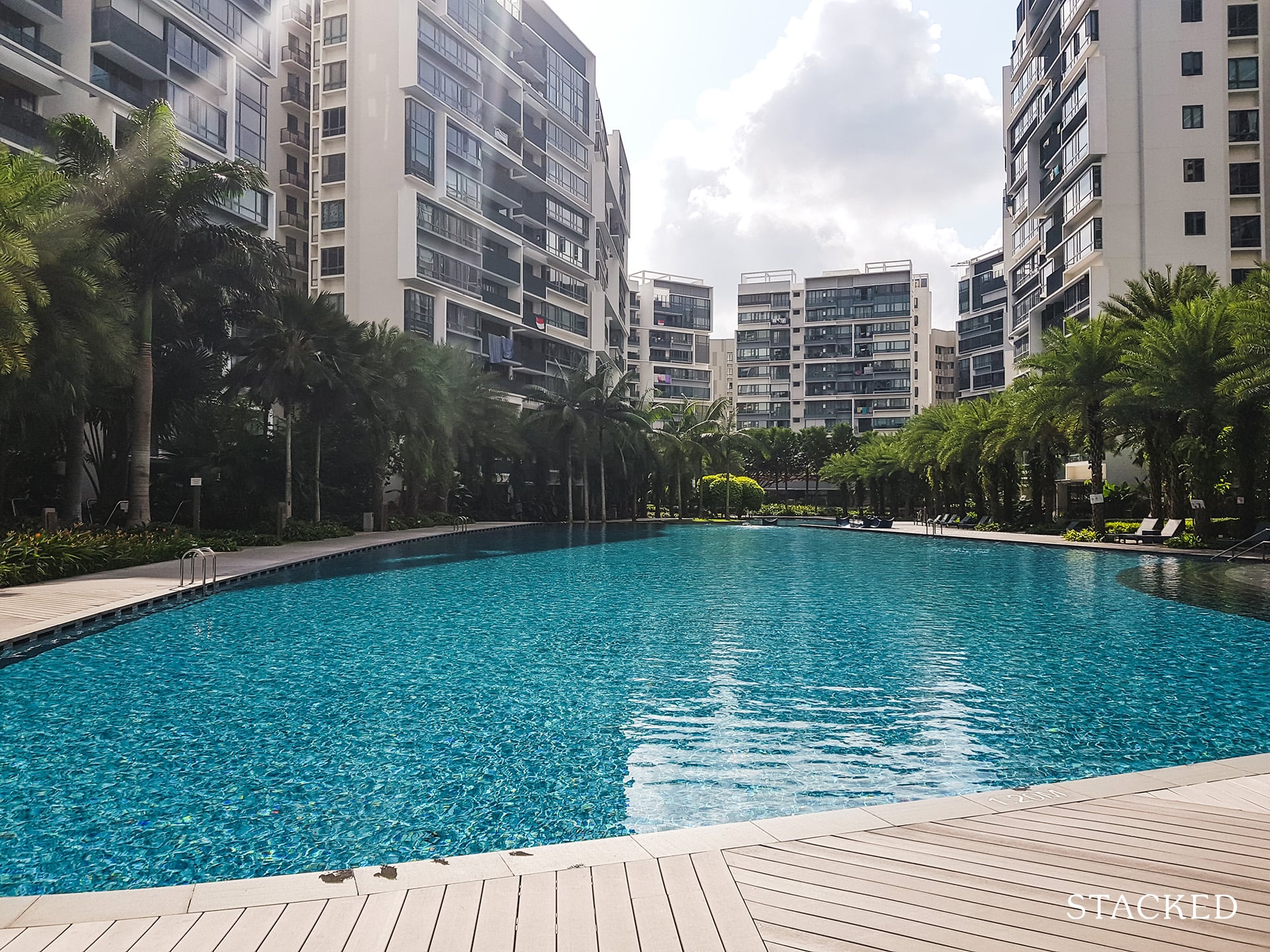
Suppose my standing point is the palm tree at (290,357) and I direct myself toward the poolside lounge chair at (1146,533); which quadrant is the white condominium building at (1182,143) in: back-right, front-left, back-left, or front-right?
front-left

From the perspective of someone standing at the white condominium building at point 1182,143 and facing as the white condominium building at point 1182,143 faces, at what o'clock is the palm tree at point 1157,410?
The palm tree is roughly at 9 o'clock from the white condominium building.

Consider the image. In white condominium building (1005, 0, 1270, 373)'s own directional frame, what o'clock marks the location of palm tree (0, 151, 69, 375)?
The palm tree is roughly at 10 o'clock from the white condominium building.

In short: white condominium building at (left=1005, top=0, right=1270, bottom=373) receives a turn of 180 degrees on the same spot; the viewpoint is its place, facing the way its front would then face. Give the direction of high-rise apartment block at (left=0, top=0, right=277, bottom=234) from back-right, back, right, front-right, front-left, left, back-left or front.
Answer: back-right

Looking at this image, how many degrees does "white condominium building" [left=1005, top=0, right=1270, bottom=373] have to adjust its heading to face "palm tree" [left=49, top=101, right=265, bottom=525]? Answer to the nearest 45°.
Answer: approximately 45° to its left

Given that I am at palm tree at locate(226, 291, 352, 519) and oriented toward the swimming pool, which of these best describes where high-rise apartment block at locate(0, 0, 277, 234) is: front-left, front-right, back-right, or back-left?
back-right

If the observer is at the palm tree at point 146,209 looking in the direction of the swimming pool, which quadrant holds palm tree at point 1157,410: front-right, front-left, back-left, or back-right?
front-left

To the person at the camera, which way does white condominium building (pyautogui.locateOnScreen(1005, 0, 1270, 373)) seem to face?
facing to the left of the viewer

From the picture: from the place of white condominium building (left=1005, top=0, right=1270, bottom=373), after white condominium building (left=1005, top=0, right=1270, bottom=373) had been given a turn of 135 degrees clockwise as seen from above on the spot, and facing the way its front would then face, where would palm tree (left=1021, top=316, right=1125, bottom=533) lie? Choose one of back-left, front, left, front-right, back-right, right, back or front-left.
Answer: back-right

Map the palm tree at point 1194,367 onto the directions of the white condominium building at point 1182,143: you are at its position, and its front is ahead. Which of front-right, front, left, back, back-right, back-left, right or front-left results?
left
